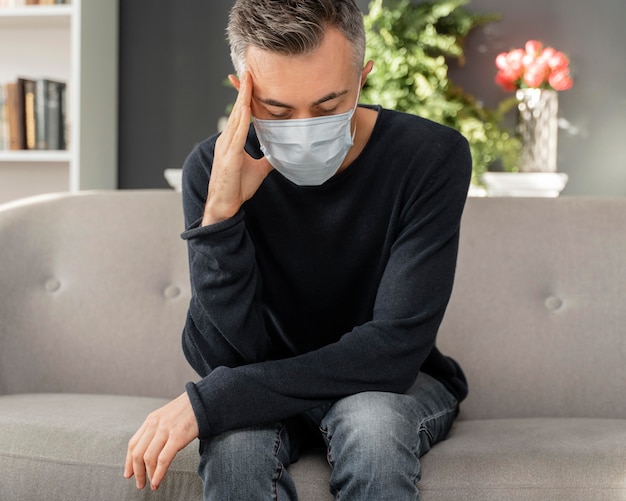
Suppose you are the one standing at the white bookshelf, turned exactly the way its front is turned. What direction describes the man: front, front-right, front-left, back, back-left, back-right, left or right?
front

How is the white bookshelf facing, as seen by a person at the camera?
facing the viewer

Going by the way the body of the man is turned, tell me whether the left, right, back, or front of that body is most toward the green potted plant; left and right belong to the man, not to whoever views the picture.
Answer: back

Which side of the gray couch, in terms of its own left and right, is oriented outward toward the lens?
front

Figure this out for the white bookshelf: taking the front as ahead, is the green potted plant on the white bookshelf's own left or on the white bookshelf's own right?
on the white bookshelf's own left

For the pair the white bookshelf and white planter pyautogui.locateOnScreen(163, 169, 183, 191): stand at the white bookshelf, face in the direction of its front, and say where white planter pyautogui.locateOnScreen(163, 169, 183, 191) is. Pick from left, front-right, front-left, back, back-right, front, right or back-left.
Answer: front-left

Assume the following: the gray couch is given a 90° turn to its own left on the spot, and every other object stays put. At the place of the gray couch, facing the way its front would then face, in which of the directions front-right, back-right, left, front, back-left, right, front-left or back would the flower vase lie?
front-left

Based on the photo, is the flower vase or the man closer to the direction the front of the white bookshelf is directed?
the man

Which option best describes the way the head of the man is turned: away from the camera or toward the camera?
toward the camera

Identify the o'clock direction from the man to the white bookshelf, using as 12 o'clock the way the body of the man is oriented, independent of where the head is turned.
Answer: The white bookshelf is roughly at 5 o'clock from the man.

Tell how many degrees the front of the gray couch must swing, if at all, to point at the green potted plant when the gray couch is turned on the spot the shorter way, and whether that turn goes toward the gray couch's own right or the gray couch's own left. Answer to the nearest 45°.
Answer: approximately 135° to the gray couch's own left

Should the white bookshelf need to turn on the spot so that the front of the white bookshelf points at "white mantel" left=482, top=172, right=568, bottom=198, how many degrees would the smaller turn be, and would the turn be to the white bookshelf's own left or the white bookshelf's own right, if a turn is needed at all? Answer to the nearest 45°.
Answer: approximately 45° to the white bookshelf's own left

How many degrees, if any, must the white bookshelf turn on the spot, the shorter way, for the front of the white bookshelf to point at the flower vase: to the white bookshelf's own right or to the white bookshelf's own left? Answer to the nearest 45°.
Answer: approximately 45° to the white bookshelf's own left
